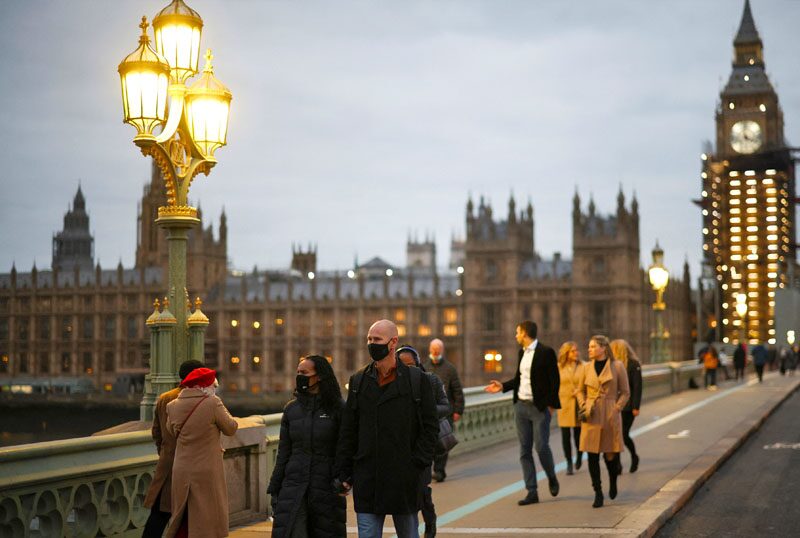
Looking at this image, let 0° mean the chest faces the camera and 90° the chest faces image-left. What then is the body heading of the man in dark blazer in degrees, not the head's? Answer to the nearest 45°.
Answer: approximately 45°

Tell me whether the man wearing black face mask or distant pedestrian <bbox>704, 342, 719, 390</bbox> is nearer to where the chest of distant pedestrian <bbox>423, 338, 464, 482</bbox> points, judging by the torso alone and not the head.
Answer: the man wearing black face mask

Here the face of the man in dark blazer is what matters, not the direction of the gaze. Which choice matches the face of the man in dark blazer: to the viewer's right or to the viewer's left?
to the viewer's left

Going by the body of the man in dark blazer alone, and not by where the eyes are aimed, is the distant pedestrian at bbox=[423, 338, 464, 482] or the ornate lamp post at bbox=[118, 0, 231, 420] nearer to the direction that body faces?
the ornate lamp post

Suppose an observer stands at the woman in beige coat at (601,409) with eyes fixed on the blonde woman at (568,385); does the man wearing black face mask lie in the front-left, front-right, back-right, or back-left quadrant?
back-left

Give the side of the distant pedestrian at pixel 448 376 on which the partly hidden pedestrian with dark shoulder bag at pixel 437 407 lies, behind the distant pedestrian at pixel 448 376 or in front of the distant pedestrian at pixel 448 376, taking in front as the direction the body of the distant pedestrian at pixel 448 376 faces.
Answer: in front

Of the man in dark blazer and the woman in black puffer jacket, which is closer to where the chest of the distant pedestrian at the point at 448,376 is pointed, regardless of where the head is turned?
the woman in black puffer jacket

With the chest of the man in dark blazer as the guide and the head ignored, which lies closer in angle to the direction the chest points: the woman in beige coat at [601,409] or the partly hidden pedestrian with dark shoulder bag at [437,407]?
the partly hidden pedestrian with dark shoulder bag

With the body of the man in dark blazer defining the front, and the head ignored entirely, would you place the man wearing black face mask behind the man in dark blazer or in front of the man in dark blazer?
in front

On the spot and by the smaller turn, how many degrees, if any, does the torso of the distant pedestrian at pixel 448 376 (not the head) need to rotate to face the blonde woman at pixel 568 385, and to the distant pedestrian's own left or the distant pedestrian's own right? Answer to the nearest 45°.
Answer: approximately 135° to the distant pedestrian's own left

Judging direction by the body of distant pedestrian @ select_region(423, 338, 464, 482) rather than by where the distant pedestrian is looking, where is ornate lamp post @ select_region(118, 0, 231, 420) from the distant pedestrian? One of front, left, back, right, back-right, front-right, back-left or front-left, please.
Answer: front-right

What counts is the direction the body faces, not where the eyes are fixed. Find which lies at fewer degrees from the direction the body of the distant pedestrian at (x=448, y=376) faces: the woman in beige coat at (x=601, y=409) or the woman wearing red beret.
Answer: the woman wearing red beret

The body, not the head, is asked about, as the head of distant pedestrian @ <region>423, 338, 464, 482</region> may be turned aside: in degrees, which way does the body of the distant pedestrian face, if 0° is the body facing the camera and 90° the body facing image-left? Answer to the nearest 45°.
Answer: approximately 0°

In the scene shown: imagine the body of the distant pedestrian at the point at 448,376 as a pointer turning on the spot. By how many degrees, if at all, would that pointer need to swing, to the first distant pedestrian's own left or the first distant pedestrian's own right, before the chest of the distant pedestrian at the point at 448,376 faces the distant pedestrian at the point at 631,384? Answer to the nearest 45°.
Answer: approximately 135° to the first distant pedestrian's own left

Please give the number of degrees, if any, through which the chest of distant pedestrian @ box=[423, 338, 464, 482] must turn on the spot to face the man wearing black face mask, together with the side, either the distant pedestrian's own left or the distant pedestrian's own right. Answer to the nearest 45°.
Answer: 0° — they already face them
